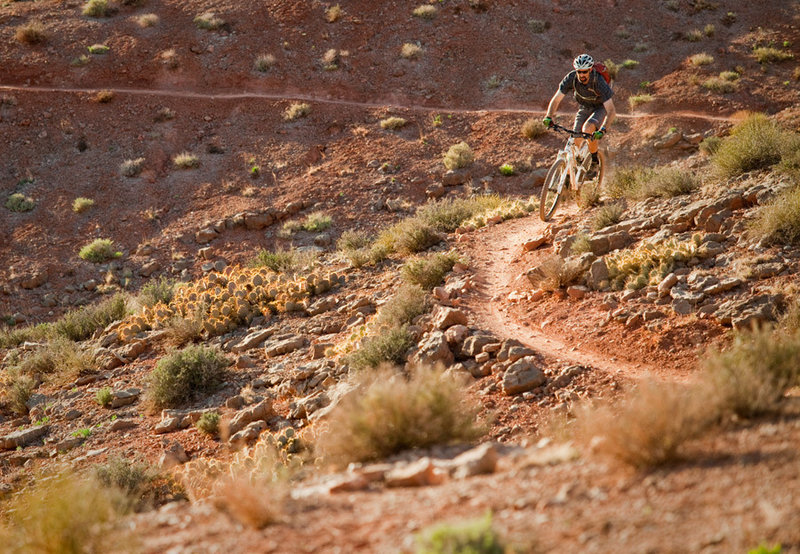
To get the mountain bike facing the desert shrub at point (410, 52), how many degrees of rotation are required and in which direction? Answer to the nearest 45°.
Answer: approximately 135° to its right

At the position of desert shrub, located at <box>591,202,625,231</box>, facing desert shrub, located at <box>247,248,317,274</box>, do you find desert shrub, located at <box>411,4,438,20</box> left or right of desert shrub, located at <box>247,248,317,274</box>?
right

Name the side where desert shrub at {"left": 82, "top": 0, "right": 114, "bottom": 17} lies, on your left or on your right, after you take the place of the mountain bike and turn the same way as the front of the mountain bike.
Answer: on your right

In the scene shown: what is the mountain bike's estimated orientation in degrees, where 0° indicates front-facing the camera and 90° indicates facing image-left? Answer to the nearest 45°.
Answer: approximately 45°

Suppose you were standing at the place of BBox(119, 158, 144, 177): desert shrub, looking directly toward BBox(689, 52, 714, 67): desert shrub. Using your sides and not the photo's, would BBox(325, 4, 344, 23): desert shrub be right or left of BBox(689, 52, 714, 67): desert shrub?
left

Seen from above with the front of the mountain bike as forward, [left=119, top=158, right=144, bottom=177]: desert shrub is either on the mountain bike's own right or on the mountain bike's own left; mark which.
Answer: on the mountain bike's own right

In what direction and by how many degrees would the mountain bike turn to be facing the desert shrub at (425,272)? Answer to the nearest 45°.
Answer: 0° — it already faces it

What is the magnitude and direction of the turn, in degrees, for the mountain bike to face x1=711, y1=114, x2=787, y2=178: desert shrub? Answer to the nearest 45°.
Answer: approximately 135° to its left

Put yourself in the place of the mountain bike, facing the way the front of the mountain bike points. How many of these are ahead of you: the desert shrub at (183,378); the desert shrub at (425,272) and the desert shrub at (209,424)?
3
